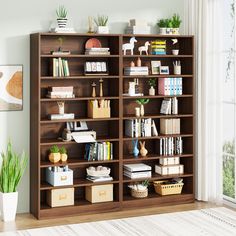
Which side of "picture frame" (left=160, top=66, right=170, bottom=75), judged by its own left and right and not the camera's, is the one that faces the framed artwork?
right

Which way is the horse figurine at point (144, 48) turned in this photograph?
to the viewer's right

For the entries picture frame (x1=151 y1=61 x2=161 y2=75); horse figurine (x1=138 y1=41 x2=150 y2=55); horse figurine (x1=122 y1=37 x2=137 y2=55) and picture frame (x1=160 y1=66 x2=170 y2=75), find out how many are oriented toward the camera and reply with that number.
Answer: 2

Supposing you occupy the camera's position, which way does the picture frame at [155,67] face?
facing the viewer

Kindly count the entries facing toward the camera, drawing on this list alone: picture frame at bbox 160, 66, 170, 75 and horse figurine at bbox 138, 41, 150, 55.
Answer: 1

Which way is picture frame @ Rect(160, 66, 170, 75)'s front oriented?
toward the camera
